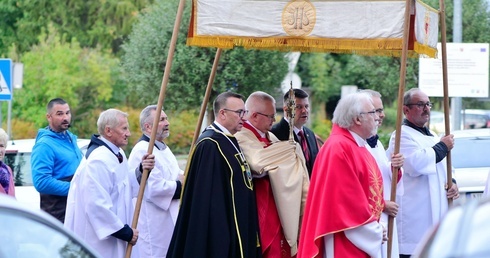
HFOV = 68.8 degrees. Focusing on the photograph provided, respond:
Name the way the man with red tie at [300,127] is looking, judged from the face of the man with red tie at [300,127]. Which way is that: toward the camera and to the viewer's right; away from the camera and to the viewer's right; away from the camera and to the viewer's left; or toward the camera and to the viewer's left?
toward the camera and to the viewer's right

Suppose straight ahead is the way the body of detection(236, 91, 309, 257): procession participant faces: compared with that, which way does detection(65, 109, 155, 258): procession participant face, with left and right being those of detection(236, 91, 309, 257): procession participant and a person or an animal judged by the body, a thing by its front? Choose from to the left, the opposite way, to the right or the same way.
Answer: the same way

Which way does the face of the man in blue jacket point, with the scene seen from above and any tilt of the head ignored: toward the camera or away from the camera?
toward the camera

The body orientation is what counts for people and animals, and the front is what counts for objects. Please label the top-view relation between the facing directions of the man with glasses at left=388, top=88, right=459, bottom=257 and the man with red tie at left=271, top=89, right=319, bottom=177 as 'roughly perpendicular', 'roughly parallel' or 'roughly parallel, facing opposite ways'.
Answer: roughly parallel

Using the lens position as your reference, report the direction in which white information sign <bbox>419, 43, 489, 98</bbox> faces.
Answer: facing the viewer
